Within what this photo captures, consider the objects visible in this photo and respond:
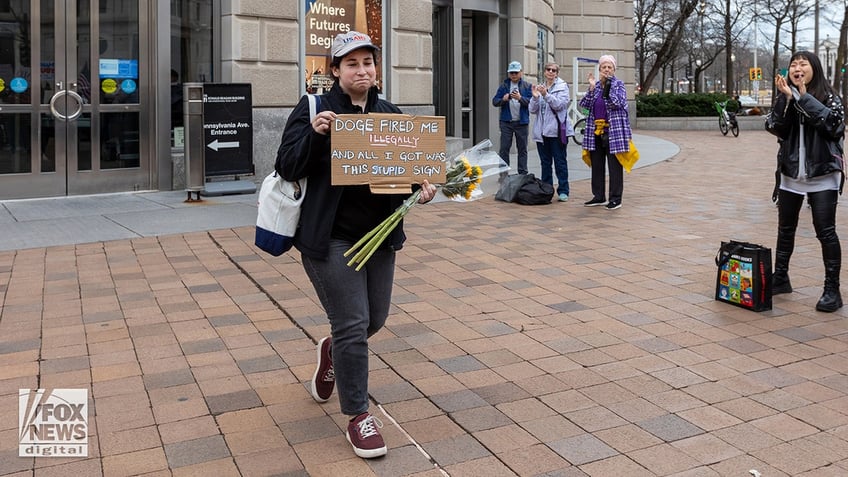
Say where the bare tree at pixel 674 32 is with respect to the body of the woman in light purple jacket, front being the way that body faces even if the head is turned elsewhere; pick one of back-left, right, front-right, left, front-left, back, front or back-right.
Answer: back-right

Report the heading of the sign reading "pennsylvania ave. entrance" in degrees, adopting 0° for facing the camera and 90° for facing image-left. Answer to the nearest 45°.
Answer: approximately 0°

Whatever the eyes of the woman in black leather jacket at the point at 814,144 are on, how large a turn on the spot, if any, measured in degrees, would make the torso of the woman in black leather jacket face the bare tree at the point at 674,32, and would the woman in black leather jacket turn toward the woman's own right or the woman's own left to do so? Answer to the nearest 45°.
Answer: approximately 135° to the woman's own right

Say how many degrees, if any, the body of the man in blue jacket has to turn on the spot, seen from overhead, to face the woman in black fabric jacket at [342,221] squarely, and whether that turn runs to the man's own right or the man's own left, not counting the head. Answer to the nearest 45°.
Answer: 0° — they already face them

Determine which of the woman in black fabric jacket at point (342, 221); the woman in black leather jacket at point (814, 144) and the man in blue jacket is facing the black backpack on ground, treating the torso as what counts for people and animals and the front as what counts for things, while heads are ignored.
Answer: the man in blue jacket

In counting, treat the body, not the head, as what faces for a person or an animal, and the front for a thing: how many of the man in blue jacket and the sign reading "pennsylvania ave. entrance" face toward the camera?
2

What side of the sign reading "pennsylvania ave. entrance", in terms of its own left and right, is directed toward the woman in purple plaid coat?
left
